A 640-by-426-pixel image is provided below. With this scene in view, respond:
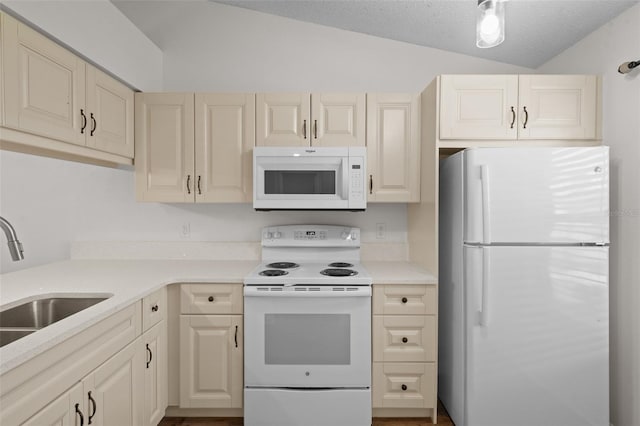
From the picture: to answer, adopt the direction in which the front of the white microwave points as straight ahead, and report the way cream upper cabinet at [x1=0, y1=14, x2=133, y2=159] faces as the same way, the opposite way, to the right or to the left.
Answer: to the left

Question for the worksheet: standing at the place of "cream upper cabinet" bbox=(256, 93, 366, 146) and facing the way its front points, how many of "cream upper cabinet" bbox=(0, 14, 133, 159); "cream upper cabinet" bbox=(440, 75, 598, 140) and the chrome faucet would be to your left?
1

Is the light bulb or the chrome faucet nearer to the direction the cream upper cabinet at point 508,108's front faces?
the light bulb

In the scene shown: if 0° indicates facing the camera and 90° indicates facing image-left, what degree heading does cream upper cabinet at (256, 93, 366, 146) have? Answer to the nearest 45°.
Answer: approximately 0°

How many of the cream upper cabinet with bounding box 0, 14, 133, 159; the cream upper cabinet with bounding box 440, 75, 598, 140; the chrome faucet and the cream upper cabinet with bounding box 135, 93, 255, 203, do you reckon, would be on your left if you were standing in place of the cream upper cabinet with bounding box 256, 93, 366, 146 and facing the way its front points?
1

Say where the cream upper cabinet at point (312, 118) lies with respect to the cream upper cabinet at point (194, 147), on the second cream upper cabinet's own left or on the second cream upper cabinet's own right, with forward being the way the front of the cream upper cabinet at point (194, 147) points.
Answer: on the second cream upper cabinet's own left
